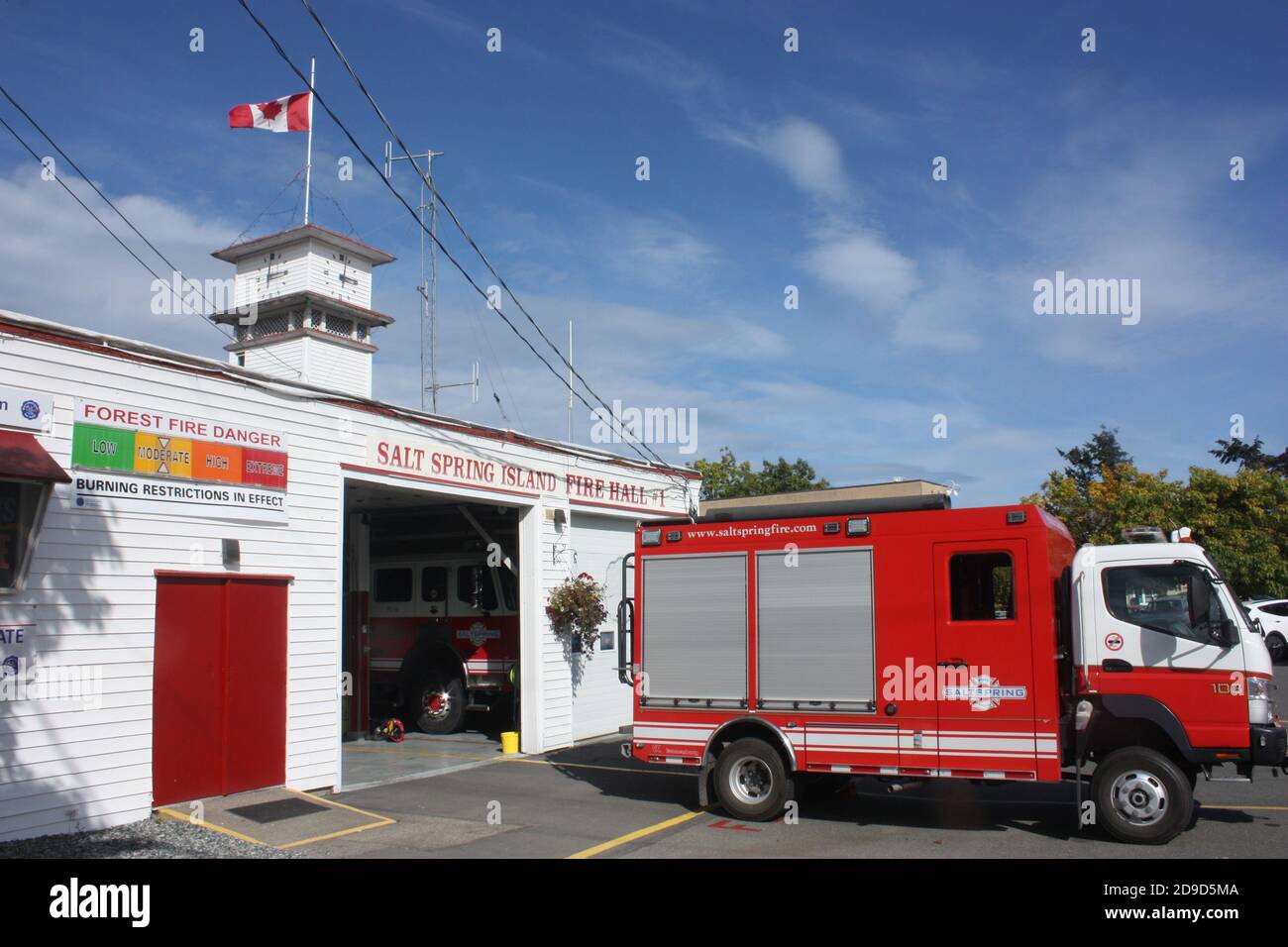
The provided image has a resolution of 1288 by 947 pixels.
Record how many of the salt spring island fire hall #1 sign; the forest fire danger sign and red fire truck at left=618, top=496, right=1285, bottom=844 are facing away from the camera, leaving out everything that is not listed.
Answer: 0

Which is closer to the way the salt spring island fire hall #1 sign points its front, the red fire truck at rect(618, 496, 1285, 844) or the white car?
the red fire truck

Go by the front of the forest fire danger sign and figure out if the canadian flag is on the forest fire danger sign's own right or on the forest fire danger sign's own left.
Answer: on the forest fire danger sign's own left

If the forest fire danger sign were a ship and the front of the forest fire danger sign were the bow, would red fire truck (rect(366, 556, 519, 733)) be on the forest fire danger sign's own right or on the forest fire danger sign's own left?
on the forest fire danger sign's own left

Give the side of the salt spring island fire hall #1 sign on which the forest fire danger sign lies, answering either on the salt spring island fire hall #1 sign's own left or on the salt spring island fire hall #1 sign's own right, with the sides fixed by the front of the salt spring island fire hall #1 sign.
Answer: on the salt spring island fire hall #1 sign's own right

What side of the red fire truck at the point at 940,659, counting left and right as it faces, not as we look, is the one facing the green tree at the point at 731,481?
left

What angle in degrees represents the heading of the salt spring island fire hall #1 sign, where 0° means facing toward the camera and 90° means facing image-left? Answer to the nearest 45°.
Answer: approximately 315°

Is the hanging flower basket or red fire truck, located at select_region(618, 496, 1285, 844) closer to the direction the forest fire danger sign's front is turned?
the red fire truck

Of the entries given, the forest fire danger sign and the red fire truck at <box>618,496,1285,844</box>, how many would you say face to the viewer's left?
0

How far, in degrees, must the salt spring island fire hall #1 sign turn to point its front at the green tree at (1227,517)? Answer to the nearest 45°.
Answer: approximately 90° to its left

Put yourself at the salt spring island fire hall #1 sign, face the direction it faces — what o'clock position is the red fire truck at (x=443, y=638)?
The red fire truck is roughly at 7 o'clock from the salt spring island fire hall #1 sign.

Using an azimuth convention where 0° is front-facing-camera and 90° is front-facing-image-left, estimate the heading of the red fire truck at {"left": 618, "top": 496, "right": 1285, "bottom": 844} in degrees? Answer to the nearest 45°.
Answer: approximately 270°

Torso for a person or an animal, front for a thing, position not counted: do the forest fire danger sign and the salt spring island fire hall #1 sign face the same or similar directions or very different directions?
same or similar directions
